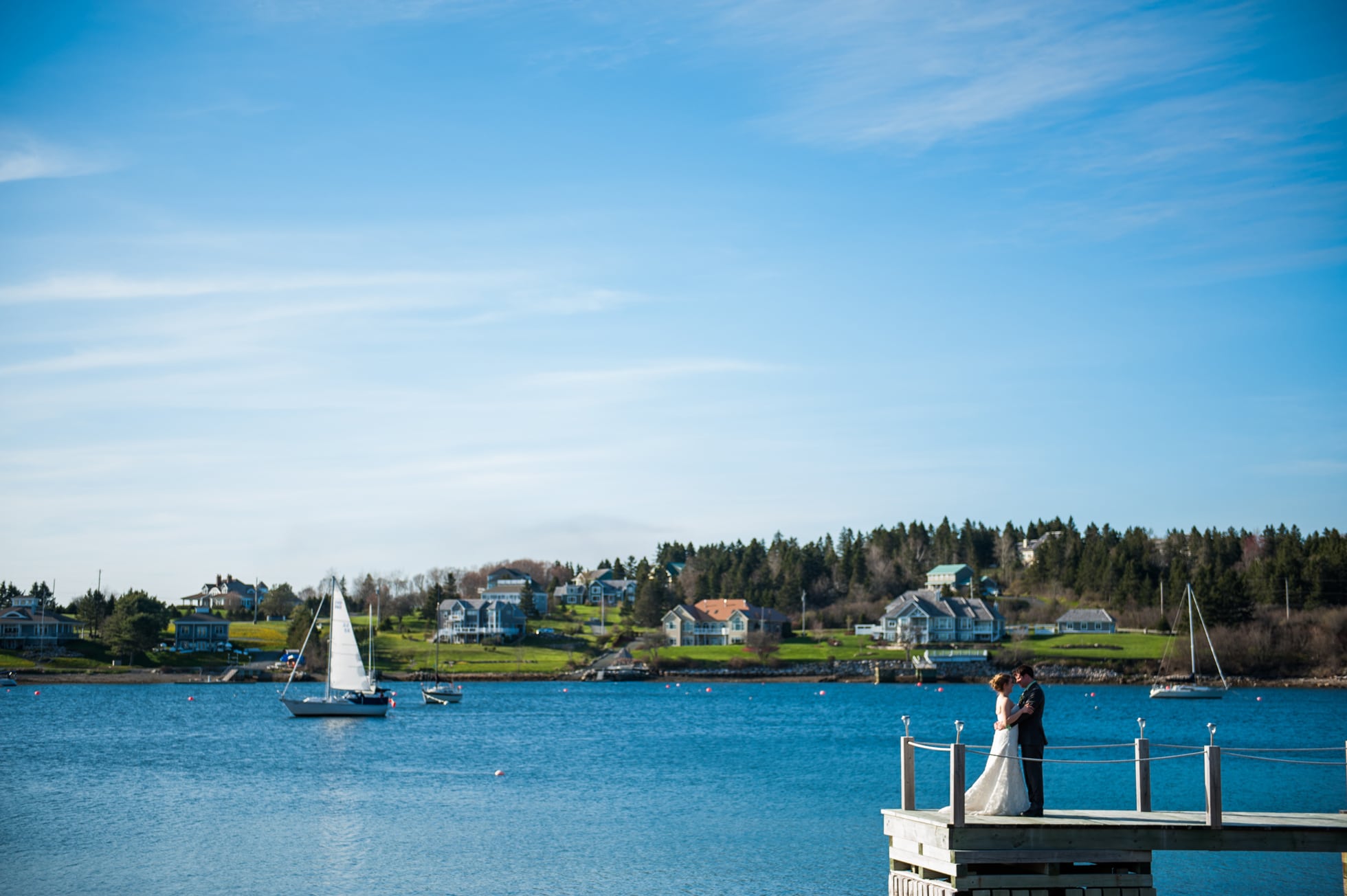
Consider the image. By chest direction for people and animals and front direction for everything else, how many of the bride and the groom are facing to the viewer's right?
1

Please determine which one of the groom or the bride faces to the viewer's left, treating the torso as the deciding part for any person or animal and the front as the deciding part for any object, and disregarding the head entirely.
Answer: the groom

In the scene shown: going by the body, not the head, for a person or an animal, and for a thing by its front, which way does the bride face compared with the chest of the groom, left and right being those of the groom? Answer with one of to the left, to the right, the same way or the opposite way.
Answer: the opposite way

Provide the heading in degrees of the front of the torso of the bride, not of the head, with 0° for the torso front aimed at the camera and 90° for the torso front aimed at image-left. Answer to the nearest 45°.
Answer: approximately 270°

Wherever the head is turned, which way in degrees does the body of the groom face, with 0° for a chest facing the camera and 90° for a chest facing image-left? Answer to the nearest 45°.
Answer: approximately 90°

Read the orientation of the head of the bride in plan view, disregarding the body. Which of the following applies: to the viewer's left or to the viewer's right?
to the viewer's right

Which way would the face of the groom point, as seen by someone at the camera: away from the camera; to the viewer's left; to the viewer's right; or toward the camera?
to the viewer's left
